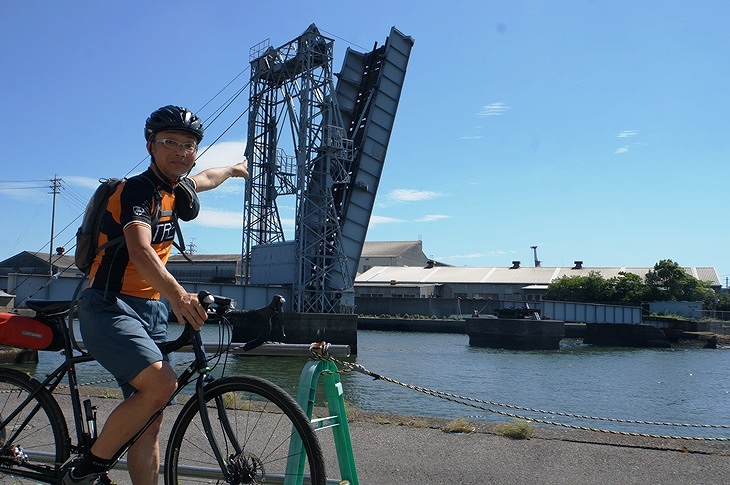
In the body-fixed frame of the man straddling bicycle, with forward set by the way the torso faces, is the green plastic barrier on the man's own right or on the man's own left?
on the man's own left

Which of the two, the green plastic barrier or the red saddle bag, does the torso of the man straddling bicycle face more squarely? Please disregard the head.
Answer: the green plastic barrier

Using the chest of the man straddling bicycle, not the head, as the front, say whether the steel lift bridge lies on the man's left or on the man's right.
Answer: on the man's left

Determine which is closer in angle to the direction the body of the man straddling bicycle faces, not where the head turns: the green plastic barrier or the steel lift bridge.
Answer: the green plastic barrier

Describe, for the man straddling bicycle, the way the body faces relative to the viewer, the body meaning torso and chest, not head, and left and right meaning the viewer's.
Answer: facing the viewer and to the right of the viewer

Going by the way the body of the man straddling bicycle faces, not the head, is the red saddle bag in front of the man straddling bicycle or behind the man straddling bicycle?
behind
